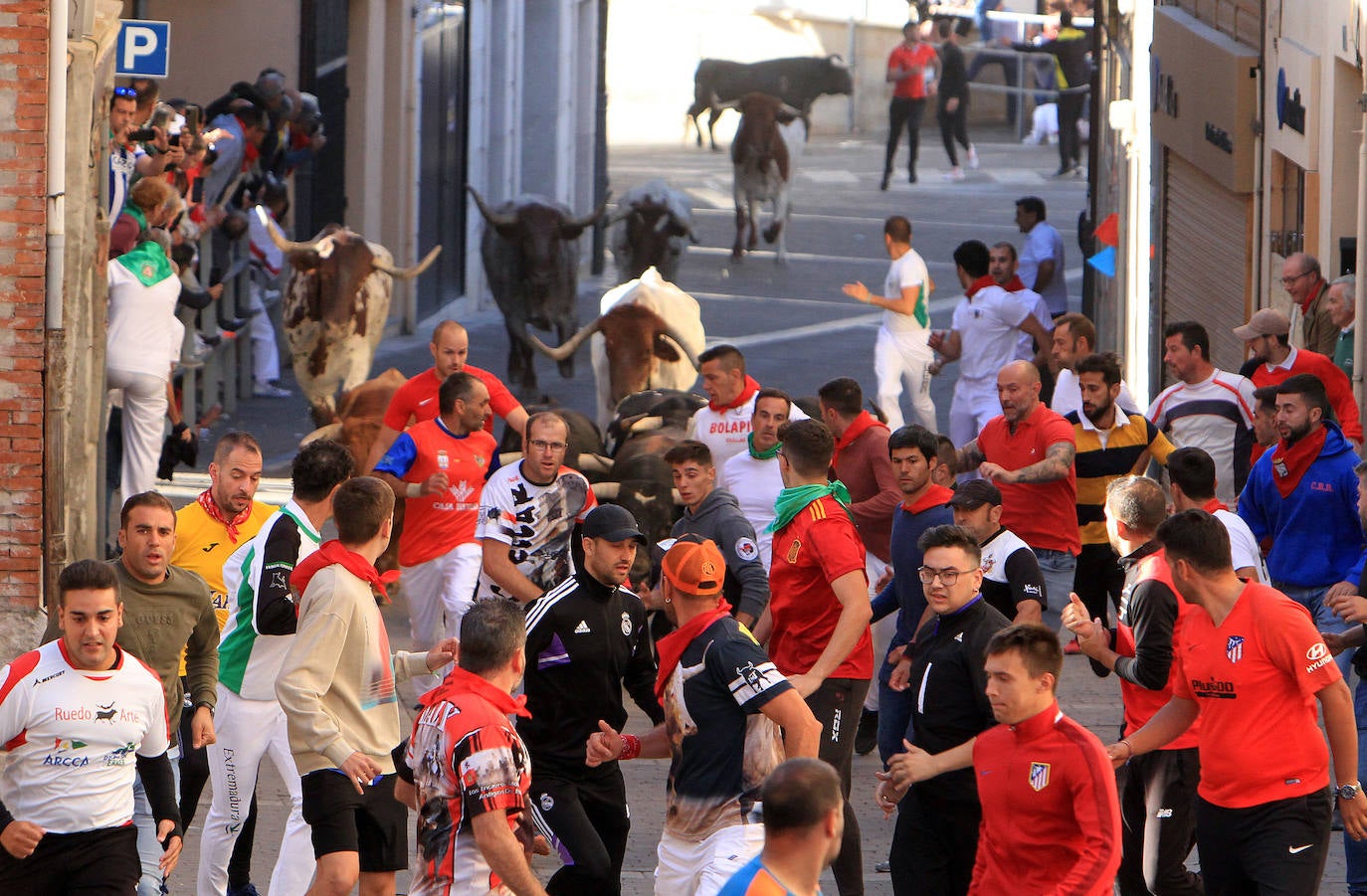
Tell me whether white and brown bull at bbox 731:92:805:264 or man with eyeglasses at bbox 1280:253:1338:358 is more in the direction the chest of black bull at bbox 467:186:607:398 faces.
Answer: the man with eyeglasses

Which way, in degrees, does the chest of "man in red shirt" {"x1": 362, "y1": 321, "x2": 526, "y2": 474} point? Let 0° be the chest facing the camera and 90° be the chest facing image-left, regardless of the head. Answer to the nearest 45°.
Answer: approximately 0°

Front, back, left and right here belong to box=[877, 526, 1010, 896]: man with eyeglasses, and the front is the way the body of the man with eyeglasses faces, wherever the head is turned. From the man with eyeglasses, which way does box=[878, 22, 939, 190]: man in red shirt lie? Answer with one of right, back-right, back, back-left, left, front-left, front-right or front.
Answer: back-right

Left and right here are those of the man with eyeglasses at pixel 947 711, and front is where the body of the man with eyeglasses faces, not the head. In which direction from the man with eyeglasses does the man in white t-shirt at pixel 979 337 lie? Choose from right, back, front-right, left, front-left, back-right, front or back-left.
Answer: back-right

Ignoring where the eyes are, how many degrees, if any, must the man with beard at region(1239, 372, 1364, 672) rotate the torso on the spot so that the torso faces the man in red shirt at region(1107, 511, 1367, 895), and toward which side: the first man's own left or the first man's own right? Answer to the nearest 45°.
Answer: approximately 45° to the first man's own left

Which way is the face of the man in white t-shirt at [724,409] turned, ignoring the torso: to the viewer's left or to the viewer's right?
to the viewer's left
